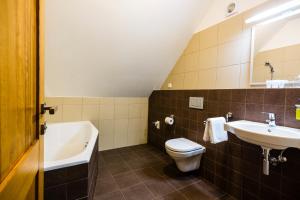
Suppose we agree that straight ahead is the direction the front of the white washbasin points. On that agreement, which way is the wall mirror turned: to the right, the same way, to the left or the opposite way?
the same way

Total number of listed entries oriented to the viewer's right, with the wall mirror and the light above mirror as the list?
0

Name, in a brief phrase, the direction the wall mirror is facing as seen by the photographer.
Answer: facing the viewer and to the left of the viewer

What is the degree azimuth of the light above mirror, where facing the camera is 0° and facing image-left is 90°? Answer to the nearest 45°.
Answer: approximately 45°

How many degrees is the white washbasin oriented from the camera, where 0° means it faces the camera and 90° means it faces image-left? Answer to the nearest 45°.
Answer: approximately 45°

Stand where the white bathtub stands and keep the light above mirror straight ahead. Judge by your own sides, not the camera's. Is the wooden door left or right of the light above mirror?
right

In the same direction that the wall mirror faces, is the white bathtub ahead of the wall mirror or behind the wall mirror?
ahead

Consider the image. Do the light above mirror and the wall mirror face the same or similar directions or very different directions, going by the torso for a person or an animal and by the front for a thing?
same or similar directions

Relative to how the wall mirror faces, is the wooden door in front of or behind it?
in front

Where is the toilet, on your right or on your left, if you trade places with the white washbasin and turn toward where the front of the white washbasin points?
on your right

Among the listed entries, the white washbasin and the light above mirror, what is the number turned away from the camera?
0

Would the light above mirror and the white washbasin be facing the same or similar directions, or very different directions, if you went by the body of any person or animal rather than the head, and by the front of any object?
same or similar directions
